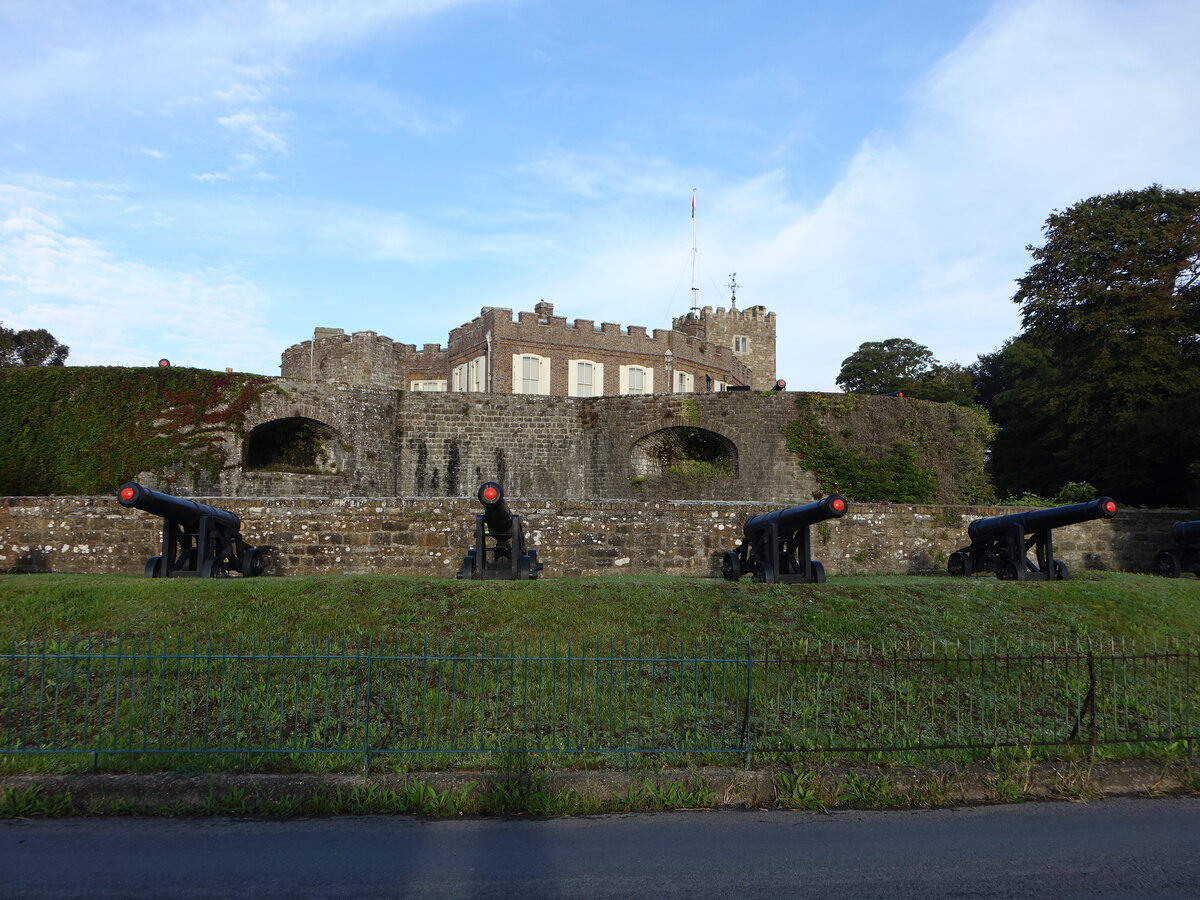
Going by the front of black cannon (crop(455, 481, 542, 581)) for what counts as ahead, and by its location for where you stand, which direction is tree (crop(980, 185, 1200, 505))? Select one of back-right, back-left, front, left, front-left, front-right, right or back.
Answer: back-left

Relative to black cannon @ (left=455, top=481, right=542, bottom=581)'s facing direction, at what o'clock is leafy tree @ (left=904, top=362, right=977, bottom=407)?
The leafy tree is roughly at 7 o'clock from the black cannon.

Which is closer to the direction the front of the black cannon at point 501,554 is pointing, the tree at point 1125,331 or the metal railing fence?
the metal railing fence

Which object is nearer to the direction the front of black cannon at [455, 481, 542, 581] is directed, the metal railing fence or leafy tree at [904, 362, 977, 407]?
the metal railing fence

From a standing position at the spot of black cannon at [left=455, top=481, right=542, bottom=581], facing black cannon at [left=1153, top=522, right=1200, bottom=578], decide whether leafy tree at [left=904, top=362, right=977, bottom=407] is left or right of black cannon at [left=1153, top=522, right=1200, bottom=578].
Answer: left

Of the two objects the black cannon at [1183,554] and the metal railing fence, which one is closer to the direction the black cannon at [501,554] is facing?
the metal railing fence

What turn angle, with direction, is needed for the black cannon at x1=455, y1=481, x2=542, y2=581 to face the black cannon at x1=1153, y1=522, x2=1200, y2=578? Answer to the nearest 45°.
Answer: approximately 90° to its left

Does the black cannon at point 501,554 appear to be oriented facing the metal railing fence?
yes

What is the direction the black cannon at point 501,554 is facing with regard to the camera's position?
facing the viewer
